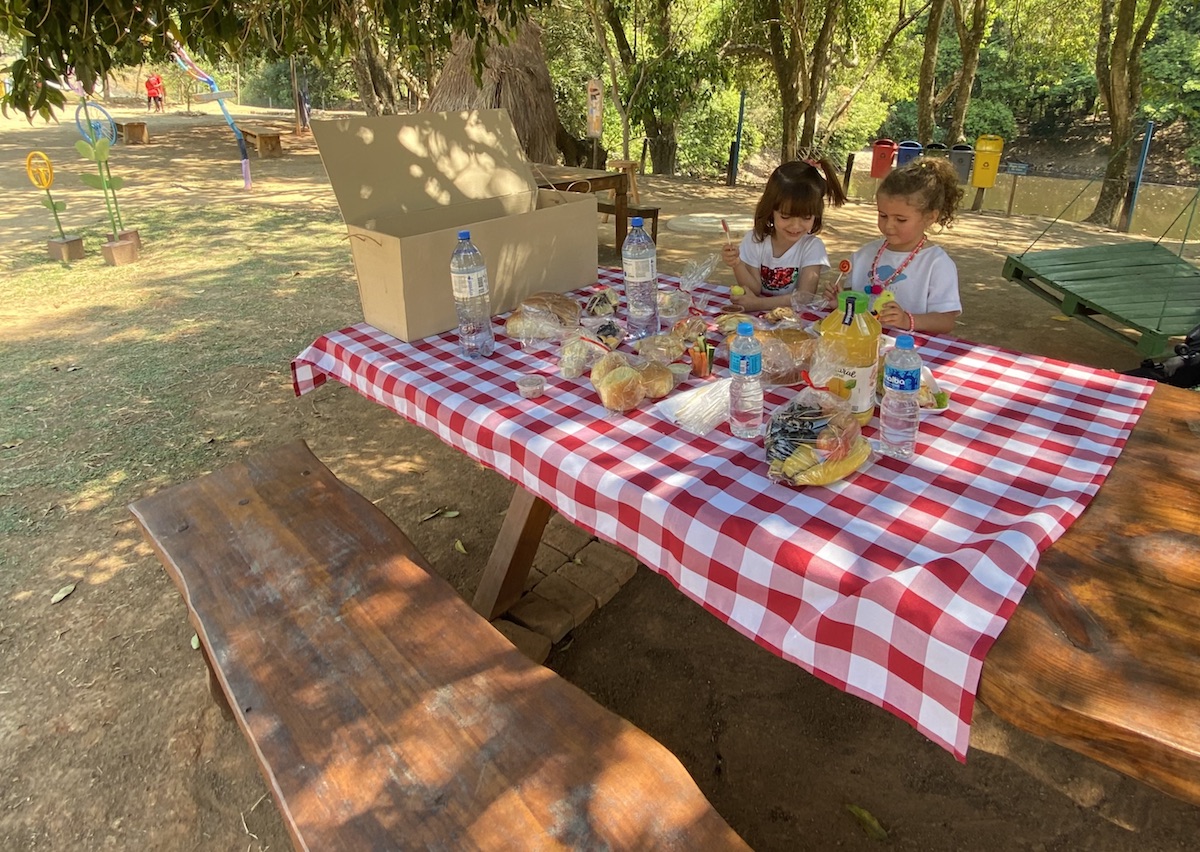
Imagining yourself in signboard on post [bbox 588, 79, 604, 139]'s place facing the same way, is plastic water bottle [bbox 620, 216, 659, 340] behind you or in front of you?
in front

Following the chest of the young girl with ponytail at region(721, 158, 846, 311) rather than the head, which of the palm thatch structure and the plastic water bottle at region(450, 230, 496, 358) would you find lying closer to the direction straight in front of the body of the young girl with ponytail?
the plastic water bottle

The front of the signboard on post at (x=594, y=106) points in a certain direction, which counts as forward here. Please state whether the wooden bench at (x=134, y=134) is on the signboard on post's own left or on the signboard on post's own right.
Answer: on the signboard on post's own right

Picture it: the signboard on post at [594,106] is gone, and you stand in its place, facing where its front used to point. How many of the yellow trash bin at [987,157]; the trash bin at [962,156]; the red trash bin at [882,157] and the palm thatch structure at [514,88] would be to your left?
3

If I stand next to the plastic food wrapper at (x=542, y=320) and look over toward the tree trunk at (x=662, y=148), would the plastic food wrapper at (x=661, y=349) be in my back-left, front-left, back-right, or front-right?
back-right

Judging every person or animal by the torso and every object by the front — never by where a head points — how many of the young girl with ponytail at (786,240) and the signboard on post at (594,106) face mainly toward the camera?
2

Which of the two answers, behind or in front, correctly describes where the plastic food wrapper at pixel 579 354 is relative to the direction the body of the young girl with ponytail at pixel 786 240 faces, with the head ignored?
in front

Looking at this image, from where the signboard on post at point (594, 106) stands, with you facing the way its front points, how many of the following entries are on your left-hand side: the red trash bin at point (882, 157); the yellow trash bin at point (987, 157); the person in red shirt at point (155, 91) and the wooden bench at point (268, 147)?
2

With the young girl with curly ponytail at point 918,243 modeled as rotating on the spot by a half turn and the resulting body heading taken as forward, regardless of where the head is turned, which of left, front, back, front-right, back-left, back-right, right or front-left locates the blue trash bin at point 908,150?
front-left

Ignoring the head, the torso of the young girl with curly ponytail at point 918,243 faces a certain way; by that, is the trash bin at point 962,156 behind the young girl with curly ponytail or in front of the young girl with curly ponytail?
behind

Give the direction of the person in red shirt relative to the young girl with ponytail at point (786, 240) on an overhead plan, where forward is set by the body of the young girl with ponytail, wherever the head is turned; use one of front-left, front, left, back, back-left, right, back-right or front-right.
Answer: back-right

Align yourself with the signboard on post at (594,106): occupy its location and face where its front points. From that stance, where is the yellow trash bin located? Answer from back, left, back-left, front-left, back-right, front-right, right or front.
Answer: left

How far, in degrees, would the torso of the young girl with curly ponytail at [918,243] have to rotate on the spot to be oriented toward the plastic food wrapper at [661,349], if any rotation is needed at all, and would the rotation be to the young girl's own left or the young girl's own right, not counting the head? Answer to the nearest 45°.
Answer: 0° — they already face it

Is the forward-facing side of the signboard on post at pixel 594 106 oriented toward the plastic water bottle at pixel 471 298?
yes

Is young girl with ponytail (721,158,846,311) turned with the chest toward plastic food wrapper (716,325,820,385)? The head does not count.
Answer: yes
